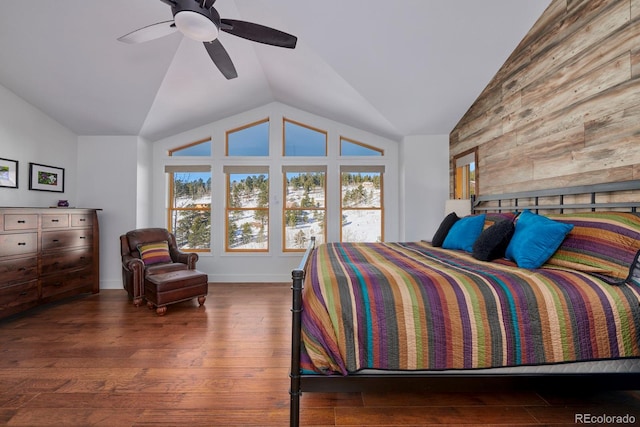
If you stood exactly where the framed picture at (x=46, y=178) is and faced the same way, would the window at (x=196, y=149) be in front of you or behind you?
in front

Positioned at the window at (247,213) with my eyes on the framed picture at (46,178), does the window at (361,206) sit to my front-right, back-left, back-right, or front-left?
back-left

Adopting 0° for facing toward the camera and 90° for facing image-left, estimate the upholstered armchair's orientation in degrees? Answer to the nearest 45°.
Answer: approximately 315°

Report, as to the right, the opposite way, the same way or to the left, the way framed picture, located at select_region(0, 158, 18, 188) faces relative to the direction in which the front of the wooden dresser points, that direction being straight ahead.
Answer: the same way

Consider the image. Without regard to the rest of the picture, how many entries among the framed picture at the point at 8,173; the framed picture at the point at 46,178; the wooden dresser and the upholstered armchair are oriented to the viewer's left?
0

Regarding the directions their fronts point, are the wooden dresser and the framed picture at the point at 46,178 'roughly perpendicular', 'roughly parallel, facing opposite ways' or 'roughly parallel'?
roughly parallel

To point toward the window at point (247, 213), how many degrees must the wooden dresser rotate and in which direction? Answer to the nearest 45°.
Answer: approximately 45° to its left

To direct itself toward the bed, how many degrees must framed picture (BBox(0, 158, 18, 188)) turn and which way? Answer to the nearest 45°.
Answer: approximately 45° to its right

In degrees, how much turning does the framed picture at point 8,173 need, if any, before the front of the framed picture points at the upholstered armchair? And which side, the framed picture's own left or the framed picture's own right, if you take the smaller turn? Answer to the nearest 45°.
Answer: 0° — it already faces it

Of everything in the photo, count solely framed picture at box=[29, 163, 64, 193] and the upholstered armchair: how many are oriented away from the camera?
0

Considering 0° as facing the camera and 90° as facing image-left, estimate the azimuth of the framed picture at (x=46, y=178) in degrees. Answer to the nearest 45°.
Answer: approximately 315°

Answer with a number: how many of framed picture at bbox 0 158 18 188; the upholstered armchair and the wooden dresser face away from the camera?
0
